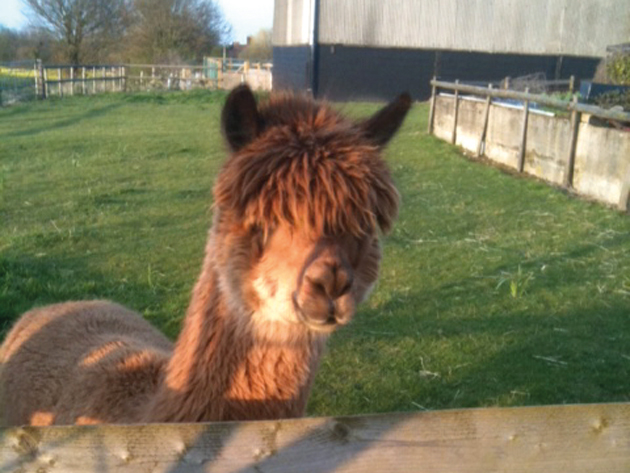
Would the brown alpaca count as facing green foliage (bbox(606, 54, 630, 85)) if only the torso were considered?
no

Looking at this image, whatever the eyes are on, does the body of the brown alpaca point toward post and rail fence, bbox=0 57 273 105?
no

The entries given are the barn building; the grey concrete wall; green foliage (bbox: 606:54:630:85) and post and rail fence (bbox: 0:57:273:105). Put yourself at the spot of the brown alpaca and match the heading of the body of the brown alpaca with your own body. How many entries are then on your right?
0

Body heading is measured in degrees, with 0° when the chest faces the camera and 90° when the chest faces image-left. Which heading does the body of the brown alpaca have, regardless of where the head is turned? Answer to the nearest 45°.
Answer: approximately 315°

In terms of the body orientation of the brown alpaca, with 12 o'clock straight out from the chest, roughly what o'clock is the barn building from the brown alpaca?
The barn building is roughly at 8 o'clock from the brown alpaca.

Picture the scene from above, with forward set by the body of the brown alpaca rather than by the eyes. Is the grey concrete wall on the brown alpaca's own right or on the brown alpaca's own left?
on the brown alpaca's own left

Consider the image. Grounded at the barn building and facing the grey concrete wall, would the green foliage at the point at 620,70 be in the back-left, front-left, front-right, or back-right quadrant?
front-left

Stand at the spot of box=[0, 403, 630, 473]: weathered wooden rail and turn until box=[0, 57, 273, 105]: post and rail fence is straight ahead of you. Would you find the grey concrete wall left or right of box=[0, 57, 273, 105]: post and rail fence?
right

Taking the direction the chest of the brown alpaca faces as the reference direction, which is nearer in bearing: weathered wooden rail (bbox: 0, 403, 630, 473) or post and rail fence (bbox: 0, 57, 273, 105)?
the weathered wooden rail
